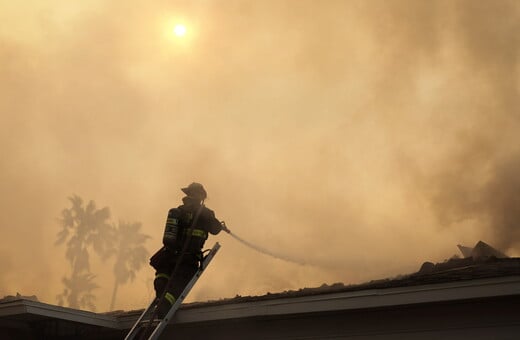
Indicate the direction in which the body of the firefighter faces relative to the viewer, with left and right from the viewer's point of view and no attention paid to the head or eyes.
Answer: facing away from the viewer and to the right of the viewer
